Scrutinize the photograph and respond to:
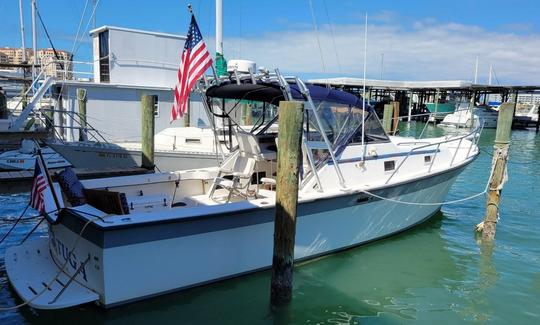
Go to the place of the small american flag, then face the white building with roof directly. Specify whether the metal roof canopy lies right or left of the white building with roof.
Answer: right

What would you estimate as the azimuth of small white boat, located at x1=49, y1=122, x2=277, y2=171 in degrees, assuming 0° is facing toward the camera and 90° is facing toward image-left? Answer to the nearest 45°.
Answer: approximately 90°

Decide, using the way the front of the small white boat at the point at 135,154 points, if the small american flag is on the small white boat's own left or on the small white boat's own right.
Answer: on the small white boat's own left

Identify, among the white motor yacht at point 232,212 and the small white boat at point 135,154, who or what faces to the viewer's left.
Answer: the small white boat

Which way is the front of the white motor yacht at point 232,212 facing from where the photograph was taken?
facing away from the viewer and to the right of the viewer

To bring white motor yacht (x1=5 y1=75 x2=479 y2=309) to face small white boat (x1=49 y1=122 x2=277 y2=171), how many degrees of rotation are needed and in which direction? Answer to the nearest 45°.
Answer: approximately 90° to its left

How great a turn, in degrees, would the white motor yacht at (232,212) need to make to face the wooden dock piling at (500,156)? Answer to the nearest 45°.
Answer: approximately 45° to its right
